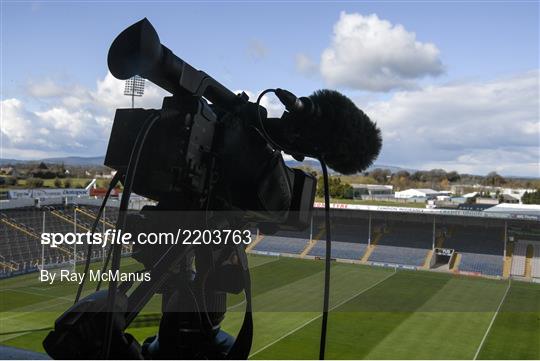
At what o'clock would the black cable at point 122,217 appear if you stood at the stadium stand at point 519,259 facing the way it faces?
The black cable is roughly at 12 o'clock from the stadium stand.

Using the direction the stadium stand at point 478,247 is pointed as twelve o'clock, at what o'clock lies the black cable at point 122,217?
The black cable is roughly at 12 o'clock from the stadium stand.

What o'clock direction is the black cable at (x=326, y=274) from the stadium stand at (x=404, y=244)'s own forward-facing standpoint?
The black cable is roughly at 12 o'clock from the stadium stand.

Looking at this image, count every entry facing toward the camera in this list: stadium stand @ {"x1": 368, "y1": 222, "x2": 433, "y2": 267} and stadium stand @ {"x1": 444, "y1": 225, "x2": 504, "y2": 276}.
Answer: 2

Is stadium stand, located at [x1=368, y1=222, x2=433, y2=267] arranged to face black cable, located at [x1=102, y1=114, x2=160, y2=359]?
yes

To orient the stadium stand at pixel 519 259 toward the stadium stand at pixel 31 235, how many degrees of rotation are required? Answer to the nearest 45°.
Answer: approximately 45° to its right

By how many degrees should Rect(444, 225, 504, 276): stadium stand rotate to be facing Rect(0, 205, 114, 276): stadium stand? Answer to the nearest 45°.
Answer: approximately 45° to its right

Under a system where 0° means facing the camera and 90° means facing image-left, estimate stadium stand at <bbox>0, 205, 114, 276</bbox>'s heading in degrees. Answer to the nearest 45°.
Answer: approximately 315°
